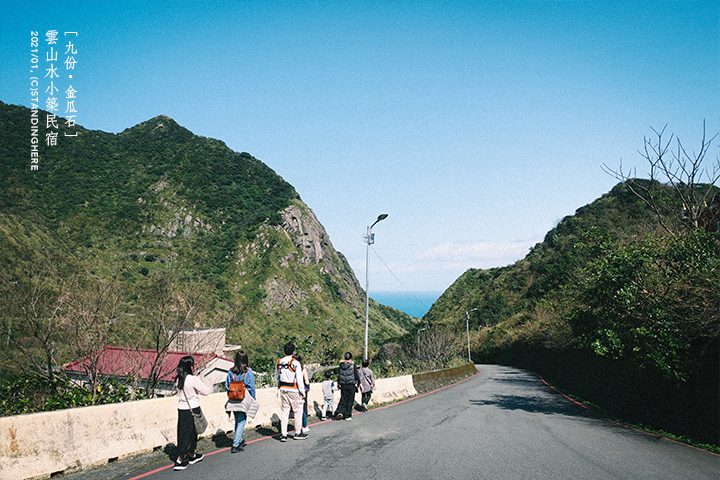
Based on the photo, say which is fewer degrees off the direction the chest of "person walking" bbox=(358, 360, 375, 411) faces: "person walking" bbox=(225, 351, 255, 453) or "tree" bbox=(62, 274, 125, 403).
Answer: the tree

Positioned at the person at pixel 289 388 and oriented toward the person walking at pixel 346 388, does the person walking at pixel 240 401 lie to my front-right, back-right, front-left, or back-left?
back-left

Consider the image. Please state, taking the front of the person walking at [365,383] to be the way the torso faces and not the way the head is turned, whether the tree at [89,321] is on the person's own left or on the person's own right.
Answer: on the person's own left

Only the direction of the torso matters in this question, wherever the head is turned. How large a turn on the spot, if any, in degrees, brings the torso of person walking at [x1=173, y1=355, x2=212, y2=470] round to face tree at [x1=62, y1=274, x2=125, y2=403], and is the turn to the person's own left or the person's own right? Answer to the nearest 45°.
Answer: approximately 45° to the person's own left

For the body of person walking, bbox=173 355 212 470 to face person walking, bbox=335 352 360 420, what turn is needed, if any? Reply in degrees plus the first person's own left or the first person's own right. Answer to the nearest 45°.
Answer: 0° — they already face them

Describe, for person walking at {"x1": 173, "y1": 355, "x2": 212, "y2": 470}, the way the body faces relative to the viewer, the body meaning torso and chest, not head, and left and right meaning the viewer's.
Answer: facing away from the viewer and to the right of the viewer

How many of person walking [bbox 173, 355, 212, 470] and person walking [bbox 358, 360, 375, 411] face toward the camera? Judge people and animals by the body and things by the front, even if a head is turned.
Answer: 0

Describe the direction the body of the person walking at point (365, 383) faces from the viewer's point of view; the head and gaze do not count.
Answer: away from the camera

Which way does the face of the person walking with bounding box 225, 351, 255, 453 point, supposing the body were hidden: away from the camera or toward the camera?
away from the camera

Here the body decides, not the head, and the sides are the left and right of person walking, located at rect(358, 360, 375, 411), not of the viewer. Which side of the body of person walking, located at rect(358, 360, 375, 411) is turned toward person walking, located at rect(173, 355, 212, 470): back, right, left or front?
back

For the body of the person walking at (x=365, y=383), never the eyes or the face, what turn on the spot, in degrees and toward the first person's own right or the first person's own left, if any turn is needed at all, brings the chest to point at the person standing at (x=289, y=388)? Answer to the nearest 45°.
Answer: approximately 180°
